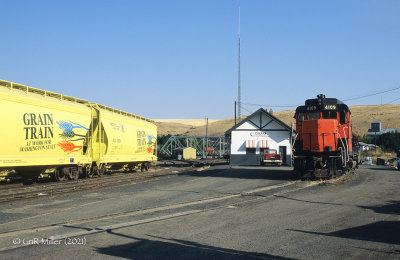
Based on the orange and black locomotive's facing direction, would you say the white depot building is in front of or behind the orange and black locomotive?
behind

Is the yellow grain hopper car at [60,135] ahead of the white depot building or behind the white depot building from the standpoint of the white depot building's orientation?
ahead

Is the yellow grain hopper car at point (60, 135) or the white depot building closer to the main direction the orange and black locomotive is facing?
the yellow grain hopper car

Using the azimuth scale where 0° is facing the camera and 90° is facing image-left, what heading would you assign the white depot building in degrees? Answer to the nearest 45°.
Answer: approximately 0°

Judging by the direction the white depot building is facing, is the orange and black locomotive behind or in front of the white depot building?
in front

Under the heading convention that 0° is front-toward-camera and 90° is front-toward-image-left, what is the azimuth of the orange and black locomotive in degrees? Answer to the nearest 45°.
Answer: approximately 0°

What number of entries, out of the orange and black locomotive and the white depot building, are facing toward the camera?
2
